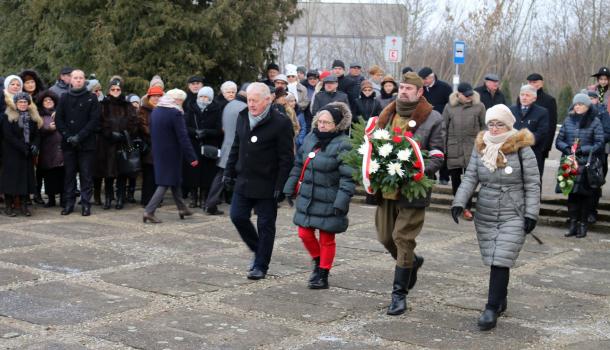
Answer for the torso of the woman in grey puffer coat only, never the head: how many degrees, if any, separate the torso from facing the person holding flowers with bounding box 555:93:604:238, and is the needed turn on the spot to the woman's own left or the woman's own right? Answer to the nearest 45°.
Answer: approximately 135° to the woman's own right

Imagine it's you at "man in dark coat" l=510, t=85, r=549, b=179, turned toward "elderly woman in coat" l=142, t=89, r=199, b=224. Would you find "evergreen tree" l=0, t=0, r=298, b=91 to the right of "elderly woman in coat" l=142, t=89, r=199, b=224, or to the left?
right

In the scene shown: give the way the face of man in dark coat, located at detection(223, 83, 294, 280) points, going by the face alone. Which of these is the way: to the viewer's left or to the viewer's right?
to the viewer's left

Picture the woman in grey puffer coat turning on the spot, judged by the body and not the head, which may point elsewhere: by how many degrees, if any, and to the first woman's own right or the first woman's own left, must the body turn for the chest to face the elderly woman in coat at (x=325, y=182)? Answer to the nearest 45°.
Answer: approximately 90° to the first woman's own right

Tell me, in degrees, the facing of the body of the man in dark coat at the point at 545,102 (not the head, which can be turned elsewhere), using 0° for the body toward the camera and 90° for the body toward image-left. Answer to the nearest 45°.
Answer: approximately 45°

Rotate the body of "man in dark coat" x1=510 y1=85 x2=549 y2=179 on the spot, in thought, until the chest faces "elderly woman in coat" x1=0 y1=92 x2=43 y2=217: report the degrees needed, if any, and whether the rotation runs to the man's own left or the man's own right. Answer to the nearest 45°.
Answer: approximately 45° to the man's own right

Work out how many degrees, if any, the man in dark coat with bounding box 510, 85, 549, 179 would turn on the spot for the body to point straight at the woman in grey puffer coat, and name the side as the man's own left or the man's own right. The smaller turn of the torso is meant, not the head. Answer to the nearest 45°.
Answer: approximately 45° to the man's own left
